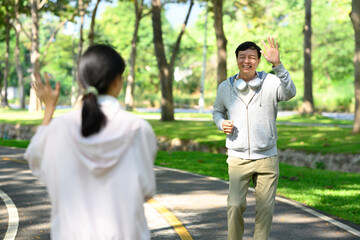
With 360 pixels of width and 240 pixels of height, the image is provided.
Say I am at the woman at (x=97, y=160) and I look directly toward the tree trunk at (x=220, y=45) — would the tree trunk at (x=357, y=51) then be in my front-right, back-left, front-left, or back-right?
front-right

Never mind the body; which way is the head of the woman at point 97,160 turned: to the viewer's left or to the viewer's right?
to the viewer's right

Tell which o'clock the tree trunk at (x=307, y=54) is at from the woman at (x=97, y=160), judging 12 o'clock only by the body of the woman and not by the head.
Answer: The tree trunk is roughly at 1 o'clock from the woman.

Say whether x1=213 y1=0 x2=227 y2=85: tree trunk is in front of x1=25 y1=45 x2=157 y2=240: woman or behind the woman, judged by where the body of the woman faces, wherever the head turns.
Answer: in front

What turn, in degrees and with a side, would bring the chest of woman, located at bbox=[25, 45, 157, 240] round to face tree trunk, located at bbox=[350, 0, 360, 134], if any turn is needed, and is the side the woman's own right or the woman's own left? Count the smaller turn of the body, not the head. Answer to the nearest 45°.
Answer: approximately 45° to the woman's own right

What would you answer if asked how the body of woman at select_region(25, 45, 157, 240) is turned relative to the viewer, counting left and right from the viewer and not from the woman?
facing away from the viewer
